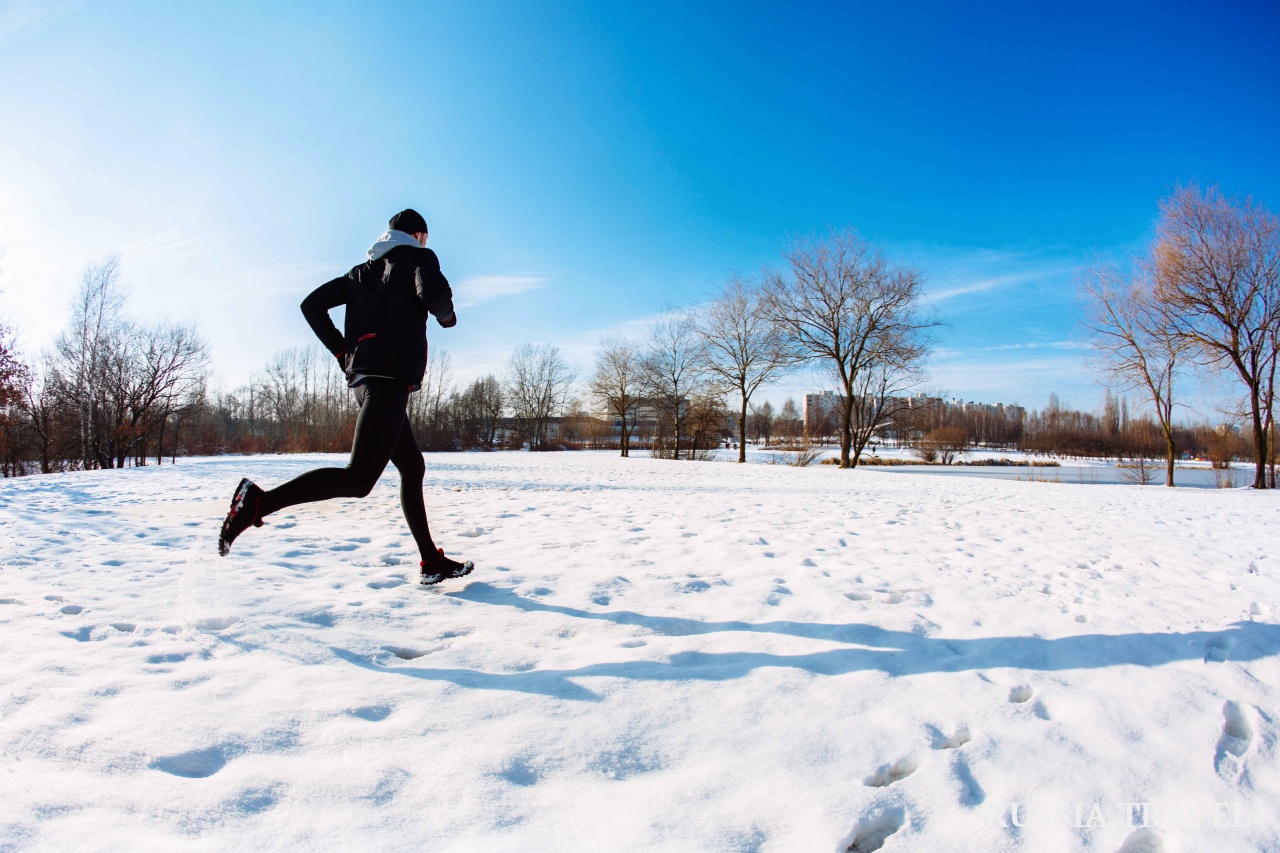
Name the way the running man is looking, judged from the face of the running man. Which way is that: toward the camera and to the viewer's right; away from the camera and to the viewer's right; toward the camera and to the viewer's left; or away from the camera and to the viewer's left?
away from the camera and to the viewer's right

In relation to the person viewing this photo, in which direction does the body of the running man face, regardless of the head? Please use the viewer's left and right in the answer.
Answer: facing away from the viewer and to the right of the viewer
